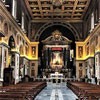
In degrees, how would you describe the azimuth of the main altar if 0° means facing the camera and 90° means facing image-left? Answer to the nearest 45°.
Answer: approximately 0°

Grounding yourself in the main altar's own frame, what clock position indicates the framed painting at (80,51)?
The framed painting is roughly at 10 o'clock from the main altar.

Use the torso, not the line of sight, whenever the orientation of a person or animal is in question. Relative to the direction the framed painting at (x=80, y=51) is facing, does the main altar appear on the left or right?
on its right
